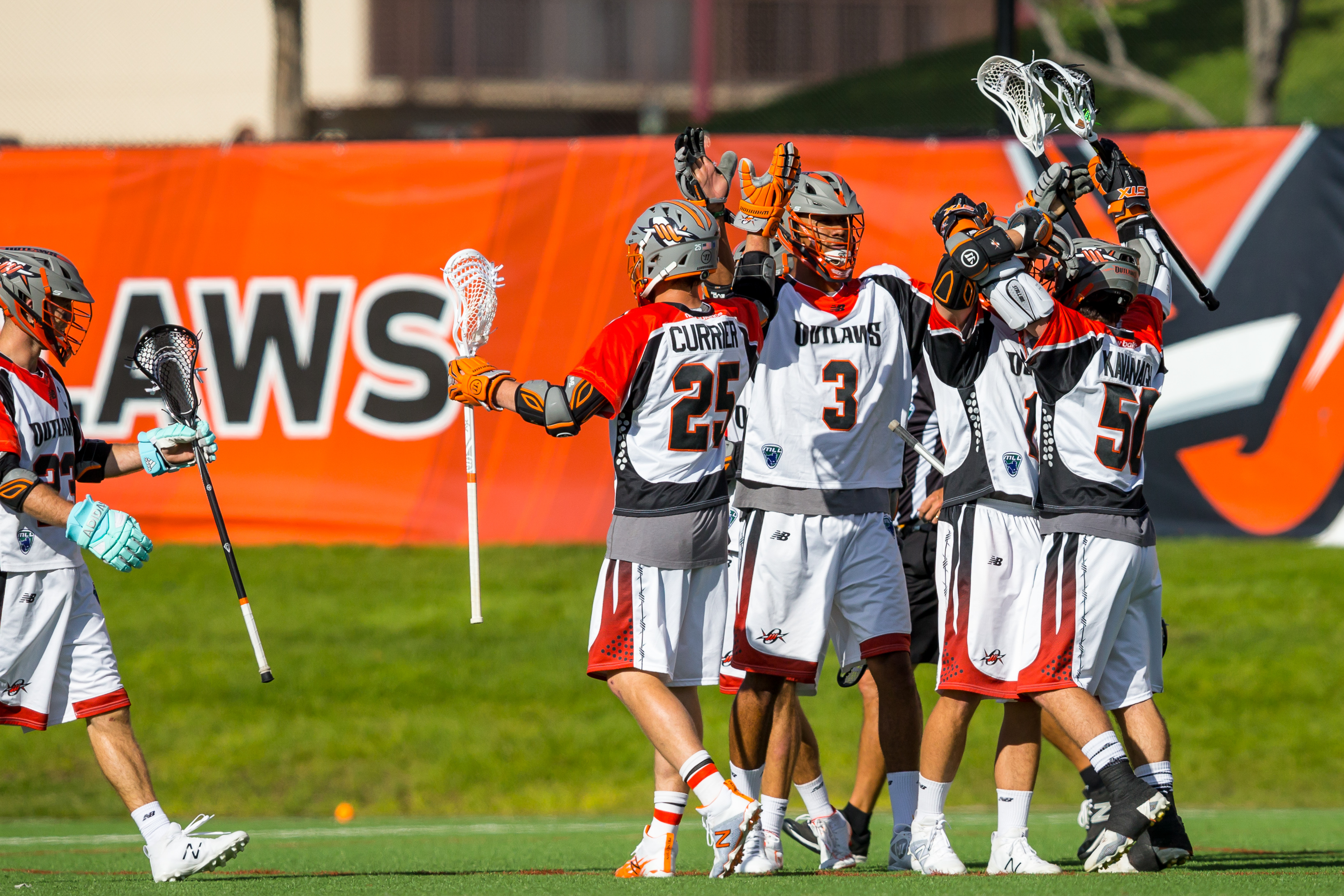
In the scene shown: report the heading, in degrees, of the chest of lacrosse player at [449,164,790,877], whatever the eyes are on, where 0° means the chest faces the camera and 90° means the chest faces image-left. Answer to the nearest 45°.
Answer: approximately 135°

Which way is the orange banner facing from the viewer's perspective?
toward the camera

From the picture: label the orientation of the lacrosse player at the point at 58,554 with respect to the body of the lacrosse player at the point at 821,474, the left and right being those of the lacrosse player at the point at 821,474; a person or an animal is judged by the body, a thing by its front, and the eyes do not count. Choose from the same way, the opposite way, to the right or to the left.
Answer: to the left

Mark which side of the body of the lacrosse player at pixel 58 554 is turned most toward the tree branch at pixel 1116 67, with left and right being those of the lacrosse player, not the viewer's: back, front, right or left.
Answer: left

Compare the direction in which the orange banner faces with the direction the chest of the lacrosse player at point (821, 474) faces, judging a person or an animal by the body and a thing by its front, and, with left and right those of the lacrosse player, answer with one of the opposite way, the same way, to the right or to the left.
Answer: the same way

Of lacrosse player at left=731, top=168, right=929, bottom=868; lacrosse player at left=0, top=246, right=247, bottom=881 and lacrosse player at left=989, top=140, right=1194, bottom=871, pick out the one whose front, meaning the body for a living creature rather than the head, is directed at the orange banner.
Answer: lacrosse player at left=989, top=140, right=1194, bottom=871

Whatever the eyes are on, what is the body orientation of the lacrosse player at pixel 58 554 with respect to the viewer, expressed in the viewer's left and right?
facing the viewer and to the right of the viewer

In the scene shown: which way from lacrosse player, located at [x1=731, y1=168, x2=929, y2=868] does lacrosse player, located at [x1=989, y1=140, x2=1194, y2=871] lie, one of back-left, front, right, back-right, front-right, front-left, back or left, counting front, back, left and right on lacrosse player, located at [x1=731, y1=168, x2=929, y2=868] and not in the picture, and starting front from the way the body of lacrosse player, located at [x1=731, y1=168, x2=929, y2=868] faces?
left

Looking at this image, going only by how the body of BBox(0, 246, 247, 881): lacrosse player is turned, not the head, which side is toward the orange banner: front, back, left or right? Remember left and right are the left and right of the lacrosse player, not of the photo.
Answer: left

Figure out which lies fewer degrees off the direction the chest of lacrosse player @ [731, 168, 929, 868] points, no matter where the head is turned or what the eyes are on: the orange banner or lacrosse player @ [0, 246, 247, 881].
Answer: the lacrosse player

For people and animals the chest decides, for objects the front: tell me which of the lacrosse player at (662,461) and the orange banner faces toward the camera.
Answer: the orange banner

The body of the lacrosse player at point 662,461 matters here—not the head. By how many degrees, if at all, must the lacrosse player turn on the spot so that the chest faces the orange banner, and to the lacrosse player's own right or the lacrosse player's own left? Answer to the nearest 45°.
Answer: approximately 45° to the lacrosse player's own right

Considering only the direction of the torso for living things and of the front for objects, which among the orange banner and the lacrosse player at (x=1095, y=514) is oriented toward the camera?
the orange banner

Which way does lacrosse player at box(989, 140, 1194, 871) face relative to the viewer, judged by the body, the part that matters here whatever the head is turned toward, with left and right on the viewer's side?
facing away from the viewer and to the left of the viewer

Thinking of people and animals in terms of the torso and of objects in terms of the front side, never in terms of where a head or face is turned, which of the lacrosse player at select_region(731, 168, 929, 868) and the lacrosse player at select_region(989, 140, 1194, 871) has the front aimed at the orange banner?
the lacrosse player at select_region(989, 140, 1194, 871)

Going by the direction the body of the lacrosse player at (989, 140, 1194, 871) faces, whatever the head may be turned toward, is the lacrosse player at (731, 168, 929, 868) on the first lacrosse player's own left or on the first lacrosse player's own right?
on the first lacrosse player's own left

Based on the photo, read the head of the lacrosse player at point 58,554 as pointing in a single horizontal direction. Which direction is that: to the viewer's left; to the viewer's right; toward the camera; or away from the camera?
to the viewer's right

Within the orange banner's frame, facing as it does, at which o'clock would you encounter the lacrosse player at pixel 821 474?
The lacrosse player is roughly at 11 o'clock from the orange banner.

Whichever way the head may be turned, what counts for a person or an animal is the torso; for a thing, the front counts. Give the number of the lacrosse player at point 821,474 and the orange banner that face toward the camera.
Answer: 2

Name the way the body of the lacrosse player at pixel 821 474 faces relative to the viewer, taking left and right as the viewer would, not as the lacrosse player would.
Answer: facing the viewer
